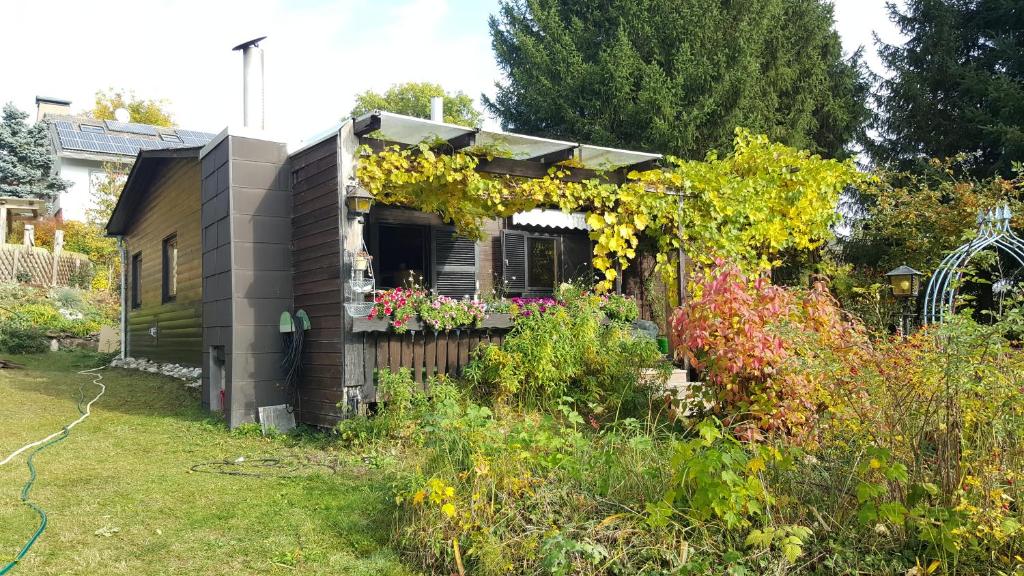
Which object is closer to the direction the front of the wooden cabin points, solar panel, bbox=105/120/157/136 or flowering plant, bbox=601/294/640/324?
the flowering plant

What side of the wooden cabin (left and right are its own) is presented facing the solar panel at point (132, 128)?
back

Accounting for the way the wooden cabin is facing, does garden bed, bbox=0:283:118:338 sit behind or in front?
behind

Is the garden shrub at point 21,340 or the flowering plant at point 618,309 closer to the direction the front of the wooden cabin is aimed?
the flowering plant

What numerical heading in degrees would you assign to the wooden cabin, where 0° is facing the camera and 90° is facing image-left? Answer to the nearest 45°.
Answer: approximately 315°

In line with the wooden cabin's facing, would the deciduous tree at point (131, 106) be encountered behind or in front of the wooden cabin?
behind

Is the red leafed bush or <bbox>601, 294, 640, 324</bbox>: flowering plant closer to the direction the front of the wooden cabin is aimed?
the red leafed bush
